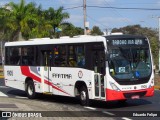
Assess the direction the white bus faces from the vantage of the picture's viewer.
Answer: facing the viewer and to the right of the viewer

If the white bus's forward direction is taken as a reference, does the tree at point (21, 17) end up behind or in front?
behind
